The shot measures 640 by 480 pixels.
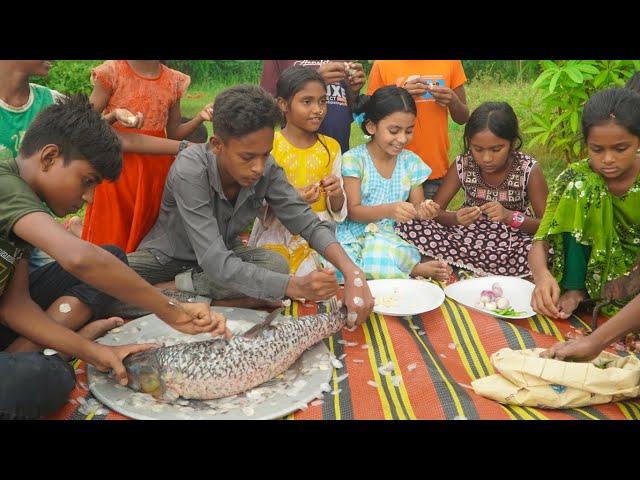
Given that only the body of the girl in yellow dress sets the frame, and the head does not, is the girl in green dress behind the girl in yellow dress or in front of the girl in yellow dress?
in front

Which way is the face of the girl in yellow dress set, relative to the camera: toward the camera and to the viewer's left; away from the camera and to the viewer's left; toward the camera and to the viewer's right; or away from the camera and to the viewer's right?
toward the camera and to the viewer's right

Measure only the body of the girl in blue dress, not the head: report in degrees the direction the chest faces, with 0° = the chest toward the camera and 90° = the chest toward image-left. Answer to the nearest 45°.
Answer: approximately 315°

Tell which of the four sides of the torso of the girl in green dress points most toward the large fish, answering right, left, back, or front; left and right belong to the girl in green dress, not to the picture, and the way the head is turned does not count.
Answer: front

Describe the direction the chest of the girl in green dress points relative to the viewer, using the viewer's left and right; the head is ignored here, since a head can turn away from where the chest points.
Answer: facing the viewer and to the left of the viewer

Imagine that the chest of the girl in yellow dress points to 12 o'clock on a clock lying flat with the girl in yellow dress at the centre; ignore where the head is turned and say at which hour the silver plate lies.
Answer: The silver plate is roughly at 2 o'clock from the girl in yellow dress.

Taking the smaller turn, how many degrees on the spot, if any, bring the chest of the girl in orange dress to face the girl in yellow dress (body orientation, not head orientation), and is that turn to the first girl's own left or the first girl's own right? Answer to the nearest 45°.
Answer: approximately 90° to the first girl's own left

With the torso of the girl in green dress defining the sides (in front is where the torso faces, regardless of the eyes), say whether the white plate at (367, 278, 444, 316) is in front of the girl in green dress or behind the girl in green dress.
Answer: in front

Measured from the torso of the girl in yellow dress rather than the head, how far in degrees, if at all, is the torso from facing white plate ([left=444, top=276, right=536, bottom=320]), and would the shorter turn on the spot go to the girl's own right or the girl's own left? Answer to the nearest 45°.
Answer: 0° — they already face it

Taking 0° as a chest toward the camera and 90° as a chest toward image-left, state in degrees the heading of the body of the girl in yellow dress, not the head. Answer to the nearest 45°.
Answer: approximately 315°

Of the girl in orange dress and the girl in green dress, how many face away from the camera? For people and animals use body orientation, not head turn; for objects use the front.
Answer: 0

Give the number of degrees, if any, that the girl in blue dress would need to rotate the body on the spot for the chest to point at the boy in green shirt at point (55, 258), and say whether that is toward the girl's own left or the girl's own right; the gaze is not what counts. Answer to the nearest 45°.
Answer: approximately 90° to the girl's own right
